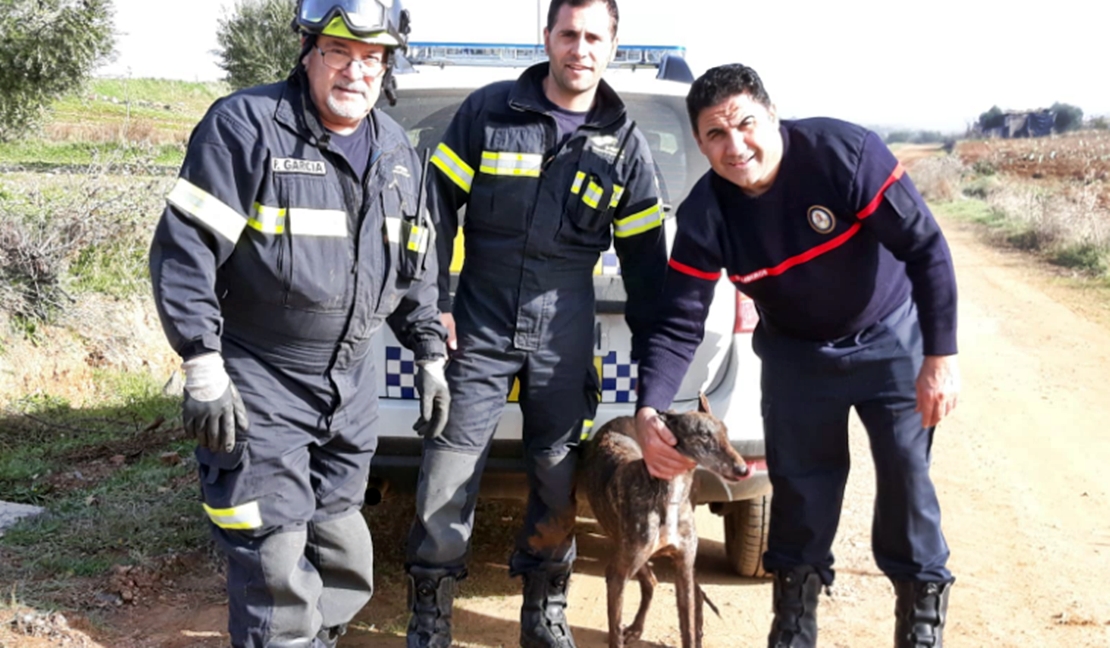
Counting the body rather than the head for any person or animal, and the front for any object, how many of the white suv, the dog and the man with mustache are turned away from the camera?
1

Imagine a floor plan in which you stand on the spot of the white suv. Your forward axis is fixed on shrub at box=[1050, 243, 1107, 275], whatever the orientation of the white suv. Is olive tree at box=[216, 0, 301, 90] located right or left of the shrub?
left

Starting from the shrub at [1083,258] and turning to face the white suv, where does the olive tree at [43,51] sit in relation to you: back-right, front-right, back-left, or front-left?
front-right

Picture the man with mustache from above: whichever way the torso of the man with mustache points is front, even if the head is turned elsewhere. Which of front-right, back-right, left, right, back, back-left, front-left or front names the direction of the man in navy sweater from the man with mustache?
front-left

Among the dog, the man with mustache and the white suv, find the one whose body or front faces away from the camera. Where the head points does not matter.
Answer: the white suv

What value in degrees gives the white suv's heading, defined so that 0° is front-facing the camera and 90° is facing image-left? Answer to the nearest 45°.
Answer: approximately 180°

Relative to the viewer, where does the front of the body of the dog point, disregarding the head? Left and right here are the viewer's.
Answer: facing the viewer and to the right of the viewer

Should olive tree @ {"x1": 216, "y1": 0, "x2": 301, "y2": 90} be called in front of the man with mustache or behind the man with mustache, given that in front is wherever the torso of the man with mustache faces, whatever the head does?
behind

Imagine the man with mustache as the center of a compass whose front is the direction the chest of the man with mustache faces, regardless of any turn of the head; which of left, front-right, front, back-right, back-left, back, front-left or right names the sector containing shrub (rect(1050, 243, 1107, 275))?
left

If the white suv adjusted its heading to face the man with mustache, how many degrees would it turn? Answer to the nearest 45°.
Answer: approximately 135° to its left

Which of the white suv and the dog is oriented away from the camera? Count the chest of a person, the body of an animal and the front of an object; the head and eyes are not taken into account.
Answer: the white suv

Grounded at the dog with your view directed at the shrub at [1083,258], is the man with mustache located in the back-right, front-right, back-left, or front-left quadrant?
back-left

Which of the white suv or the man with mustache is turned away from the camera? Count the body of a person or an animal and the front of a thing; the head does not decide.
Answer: the white suv
